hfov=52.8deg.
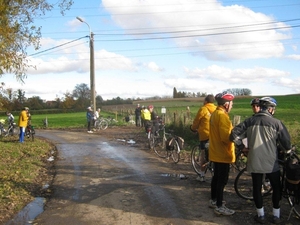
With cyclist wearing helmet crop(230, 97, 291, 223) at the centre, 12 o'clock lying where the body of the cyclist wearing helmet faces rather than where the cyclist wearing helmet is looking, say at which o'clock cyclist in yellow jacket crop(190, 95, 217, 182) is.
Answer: The cyclist in yellow jacket is roughly at 11 o'clock from the cyclist wearing helmet.

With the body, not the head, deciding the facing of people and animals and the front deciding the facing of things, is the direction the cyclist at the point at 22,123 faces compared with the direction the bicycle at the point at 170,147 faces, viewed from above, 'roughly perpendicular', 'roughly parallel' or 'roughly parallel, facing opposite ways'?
roughly perpendicular

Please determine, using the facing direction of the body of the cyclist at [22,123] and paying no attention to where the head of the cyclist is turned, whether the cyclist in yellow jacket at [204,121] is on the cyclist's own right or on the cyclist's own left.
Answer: on the cyclist's own right

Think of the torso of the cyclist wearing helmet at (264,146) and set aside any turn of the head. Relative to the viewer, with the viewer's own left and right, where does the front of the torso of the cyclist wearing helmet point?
facing away from the viewer

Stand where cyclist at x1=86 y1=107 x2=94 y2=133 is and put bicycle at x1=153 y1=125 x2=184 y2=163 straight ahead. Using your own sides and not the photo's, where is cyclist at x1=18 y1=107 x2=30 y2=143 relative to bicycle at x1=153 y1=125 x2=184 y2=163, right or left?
right
